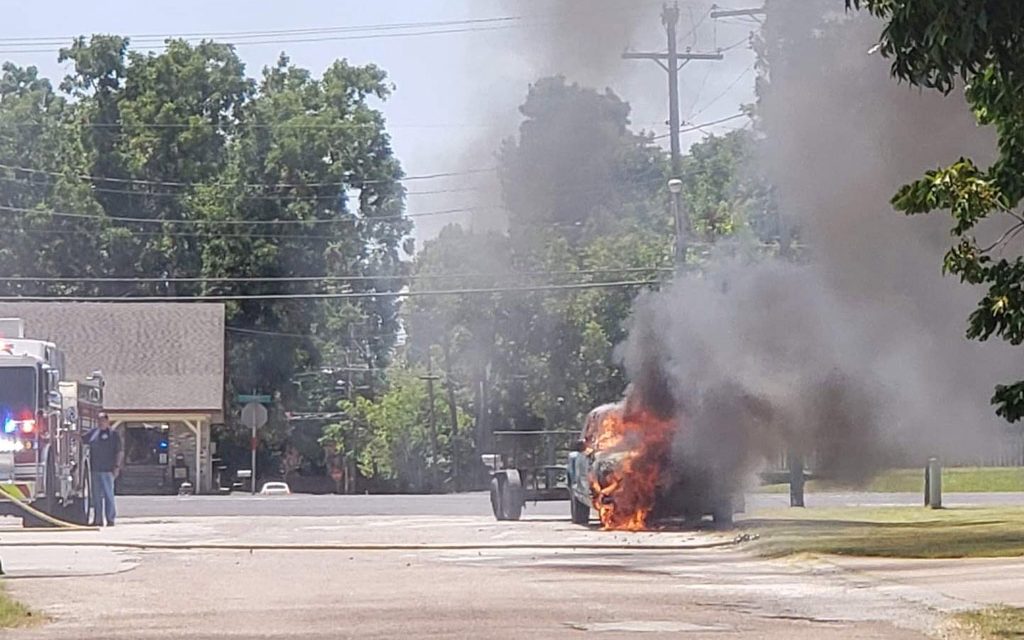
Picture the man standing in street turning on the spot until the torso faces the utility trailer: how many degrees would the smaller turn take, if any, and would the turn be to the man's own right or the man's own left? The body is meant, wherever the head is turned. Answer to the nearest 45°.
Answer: approximately 90° to the man's own left

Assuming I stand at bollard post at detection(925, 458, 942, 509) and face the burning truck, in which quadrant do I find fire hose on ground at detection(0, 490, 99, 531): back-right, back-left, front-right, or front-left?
front-right

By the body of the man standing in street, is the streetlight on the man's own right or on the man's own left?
on the man's own left

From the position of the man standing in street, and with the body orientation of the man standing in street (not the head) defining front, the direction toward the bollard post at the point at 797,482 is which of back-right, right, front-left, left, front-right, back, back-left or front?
left

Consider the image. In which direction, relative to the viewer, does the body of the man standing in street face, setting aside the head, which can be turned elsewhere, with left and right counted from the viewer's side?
facing the viewer

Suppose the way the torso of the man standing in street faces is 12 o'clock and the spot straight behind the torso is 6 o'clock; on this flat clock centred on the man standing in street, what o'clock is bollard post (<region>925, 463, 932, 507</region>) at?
The bollard post is roughly at 9 o'clock from the man standing in street.

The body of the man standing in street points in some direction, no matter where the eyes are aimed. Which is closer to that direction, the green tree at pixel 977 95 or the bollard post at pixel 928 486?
the green tree

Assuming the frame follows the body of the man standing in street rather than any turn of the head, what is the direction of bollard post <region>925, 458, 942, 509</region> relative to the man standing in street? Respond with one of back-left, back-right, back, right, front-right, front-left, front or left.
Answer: left

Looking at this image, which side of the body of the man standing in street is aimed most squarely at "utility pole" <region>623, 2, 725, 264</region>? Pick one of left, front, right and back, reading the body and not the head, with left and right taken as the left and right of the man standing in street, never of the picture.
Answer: left

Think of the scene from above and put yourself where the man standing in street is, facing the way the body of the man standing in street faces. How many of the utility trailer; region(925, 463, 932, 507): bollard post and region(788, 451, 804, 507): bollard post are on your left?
3

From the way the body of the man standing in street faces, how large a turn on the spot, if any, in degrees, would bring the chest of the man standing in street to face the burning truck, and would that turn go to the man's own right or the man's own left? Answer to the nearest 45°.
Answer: approximately 45° to the man's own left
